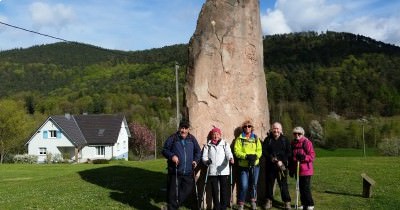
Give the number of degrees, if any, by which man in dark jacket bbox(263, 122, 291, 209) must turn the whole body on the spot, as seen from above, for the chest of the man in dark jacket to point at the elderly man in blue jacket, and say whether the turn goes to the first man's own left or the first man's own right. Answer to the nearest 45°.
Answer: approximately 90° to the first man's own right

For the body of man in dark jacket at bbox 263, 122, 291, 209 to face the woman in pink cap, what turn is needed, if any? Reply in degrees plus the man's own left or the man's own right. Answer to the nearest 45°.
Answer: approximately 45° to the man's own right

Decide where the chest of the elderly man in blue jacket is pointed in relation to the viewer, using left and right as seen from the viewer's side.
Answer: facing the viewer

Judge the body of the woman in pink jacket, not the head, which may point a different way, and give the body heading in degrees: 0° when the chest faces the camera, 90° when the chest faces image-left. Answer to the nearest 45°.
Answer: approximately 45°

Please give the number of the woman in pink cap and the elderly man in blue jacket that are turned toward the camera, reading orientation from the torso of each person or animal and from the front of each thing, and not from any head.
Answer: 2

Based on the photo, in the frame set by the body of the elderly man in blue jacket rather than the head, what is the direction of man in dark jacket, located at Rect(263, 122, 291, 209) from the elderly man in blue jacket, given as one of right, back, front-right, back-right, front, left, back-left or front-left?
left

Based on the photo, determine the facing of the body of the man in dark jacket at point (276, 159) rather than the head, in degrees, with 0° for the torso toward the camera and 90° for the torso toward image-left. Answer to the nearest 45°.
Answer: approximately 0°

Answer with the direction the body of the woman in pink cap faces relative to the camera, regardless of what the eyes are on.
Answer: toward the camera

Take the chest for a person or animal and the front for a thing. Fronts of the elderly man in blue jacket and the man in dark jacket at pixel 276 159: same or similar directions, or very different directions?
same or similar directions

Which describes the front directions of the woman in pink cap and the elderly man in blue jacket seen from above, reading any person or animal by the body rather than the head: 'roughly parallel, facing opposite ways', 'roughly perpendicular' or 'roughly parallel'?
roughly parallel

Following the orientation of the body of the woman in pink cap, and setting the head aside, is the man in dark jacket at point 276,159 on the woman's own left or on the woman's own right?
on the woman's own left

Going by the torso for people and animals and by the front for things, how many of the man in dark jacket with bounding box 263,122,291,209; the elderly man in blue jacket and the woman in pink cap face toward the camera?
3

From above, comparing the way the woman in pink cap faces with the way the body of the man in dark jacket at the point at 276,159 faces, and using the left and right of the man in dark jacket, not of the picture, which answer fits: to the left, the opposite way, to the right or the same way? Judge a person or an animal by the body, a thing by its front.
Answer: the same way

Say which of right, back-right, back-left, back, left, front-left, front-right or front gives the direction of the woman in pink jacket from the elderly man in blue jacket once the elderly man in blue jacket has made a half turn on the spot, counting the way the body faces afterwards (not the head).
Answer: right

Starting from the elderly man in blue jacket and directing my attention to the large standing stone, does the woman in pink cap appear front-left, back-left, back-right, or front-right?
front-right
